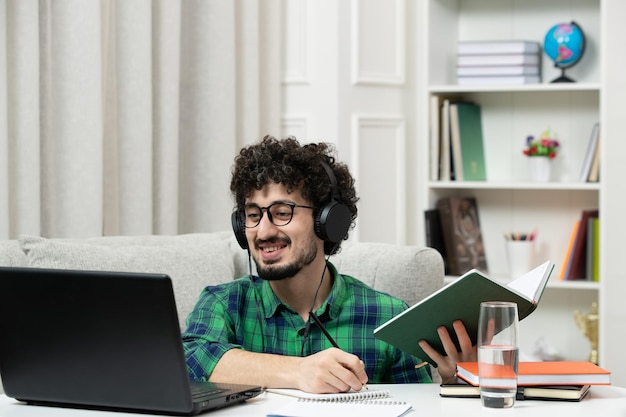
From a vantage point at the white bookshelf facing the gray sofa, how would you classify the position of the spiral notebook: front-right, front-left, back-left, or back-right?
front-left

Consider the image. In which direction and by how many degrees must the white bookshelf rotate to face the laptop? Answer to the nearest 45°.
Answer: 0° — it already faces it

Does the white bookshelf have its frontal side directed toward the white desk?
yes

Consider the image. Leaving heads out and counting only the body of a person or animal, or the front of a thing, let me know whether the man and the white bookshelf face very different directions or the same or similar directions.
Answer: same or similar directions

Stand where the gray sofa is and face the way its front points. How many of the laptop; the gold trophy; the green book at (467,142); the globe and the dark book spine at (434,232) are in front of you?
1

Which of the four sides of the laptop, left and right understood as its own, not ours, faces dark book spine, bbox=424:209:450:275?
front

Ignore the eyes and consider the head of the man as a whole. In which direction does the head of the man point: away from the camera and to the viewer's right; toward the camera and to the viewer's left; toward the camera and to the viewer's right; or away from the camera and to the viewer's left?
toward the camera and to the viewer's left

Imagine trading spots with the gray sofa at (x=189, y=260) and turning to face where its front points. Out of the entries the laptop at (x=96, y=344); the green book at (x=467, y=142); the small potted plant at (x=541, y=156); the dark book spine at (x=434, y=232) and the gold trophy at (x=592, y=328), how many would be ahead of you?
1

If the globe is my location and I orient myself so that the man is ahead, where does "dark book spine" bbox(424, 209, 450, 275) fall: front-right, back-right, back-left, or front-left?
front-right

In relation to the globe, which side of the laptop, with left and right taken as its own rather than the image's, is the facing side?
front

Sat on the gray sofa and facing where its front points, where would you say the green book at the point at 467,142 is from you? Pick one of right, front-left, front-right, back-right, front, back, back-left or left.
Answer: back-left

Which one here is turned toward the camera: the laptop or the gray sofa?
the gray sofa

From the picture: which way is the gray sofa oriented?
toward the camera

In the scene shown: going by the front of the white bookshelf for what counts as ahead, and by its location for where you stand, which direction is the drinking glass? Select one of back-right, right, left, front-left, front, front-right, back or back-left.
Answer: front

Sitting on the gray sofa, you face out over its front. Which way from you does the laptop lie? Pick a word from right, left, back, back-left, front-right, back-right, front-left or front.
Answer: front

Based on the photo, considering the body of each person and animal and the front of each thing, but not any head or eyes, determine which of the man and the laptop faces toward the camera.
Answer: the man

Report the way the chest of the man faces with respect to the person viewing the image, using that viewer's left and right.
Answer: facing the viewer
